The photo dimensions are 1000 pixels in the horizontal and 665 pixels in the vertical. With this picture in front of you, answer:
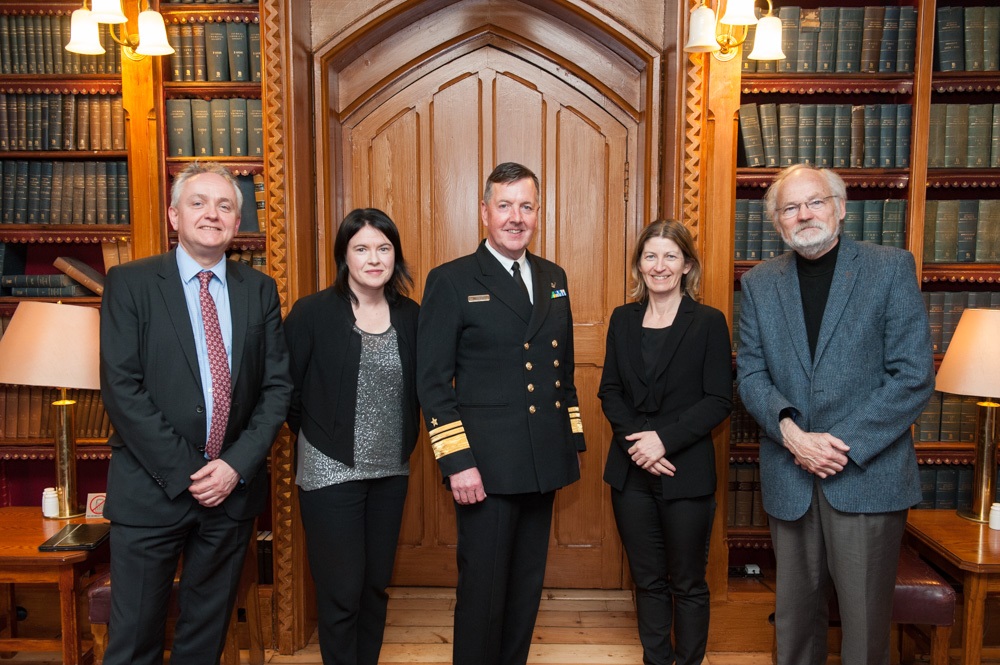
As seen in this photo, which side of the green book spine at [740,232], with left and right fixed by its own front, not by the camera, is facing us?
front

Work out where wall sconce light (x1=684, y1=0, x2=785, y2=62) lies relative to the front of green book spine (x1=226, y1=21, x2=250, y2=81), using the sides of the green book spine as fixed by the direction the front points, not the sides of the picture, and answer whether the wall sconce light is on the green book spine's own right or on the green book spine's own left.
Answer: on the green book spine's own left

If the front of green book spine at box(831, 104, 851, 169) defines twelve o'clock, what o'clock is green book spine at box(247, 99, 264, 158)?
green book spine at box(247, 99, 264, 158) is roughly at 2 o'clock from green book spine at box(831, 104, 851, 169).

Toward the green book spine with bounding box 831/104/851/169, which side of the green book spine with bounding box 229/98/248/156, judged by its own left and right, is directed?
left

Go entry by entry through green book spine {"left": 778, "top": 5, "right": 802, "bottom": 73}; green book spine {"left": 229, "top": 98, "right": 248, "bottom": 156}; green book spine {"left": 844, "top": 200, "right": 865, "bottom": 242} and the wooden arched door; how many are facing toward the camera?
4

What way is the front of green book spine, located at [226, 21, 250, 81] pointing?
toward the camera

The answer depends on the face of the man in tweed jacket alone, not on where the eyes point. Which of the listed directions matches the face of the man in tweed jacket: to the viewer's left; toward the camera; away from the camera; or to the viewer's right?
toward the camera

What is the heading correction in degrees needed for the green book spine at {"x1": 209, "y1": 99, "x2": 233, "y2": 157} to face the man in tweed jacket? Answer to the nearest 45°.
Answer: approximately 45° to its left

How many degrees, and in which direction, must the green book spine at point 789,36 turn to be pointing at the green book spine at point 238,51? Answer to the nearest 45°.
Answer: approximately 90° to its right

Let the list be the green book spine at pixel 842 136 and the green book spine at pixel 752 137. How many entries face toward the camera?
2

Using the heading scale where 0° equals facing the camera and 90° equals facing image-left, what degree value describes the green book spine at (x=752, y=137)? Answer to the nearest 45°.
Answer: approximately 0°

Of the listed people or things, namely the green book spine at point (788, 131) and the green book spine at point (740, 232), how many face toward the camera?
2

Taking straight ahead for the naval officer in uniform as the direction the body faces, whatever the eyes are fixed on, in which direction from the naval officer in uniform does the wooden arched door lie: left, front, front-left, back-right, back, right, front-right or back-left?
back-left

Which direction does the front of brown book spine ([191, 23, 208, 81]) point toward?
toward the camera

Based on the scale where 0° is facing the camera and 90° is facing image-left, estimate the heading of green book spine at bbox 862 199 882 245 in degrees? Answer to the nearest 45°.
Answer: approximately 0°

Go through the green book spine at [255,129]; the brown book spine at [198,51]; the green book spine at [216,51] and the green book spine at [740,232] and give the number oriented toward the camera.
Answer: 4

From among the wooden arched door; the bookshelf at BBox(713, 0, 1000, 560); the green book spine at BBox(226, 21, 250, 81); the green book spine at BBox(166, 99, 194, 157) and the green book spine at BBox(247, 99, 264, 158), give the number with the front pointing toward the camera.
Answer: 5
